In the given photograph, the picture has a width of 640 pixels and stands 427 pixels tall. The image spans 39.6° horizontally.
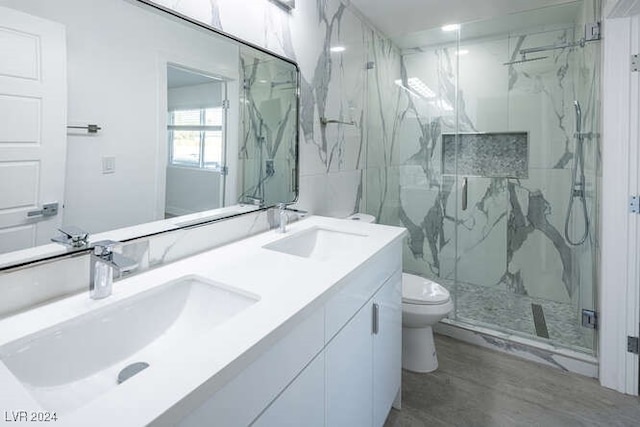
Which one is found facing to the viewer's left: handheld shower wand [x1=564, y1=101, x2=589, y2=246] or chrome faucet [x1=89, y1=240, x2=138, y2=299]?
the handheld shower wand

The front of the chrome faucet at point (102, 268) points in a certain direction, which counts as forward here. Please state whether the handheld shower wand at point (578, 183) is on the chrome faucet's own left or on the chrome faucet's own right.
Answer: on the chrome faucet's own left

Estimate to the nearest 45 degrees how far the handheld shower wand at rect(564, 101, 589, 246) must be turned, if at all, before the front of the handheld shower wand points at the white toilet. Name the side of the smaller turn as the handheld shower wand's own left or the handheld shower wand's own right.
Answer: approximately 45° to the handheld shower wand's own left

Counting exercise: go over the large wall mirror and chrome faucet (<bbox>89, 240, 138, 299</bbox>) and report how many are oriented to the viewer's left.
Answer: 0

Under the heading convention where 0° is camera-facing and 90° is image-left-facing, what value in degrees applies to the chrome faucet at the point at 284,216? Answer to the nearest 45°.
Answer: approximately 315°

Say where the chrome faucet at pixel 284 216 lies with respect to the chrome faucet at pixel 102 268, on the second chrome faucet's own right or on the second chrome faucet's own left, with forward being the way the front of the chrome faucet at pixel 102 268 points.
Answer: on the second chrome faucet's own left

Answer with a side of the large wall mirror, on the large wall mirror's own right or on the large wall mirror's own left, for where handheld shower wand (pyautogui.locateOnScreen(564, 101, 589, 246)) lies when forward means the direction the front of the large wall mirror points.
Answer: on the large wall mirror's own left

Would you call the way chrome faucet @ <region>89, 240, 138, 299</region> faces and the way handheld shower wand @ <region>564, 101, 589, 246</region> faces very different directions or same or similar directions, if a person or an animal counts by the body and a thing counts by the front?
very different directions

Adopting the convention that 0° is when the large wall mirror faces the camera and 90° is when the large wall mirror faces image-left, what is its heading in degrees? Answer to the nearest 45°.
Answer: approximately 315°

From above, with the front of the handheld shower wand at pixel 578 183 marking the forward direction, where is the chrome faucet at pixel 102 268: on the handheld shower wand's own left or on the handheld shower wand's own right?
on the handheld shower wand's own left

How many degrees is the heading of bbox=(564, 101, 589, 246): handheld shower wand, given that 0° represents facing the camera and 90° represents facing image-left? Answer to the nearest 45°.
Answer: approximately 90°
